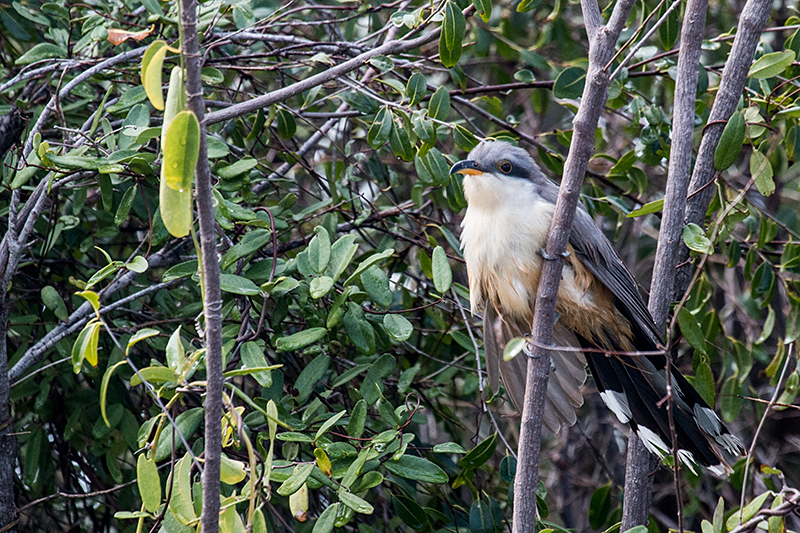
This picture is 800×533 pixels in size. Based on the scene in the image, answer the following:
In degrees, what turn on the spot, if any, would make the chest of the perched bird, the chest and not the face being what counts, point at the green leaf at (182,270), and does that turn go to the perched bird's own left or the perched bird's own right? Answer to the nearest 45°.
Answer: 0° — it already faces it

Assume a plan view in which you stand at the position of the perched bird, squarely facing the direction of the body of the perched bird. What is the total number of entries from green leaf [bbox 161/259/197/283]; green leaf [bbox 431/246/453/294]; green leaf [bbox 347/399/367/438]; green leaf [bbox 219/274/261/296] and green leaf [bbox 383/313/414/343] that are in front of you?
5

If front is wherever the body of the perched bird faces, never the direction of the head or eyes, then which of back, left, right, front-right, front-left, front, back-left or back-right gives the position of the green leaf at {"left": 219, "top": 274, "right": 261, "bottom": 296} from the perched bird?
front

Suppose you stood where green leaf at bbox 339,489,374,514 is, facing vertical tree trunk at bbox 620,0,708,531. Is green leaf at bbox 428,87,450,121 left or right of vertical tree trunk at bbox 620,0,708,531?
left

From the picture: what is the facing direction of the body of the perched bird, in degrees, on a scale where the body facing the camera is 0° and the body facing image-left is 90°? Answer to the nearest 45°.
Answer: approximately 45°

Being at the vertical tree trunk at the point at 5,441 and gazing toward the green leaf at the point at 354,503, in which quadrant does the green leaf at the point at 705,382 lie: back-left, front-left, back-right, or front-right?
front-left

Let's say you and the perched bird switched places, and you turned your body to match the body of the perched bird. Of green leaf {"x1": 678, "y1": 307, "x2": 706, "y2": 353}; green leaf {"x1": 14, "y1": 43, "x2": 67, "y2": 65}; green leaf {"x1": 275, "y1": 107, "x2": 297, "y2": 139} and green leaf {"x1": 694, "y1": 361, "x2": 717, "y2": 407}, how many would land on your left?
2

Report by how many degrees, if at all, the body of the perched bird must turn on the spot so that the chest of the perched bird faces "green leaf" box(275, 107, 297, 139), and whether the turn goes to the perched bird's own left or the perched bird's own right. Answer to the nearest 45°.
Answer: approximately 45° to the perched bird's own right

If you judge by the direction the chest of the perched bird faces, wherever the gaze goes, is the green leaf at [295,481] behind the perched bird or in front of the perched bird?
in front

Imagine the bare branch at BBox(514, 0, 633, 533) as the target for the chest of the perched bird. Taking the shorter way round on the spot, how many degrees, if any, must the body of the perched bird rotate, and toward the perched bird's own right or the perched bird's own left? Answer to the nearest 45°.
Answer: approximately 45° to the perched bird's own left

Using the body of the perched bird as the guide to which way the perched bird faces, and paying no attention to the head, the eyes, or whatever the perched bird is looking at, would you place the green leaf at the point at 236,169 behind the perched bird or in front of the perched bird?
in front

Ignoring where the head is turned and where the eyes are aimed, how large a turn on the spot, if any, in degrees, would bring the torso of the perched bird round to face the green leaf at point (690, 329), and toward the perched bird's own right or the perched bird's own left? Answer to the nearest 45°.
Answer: approximately 90° to the perched bird's own left
